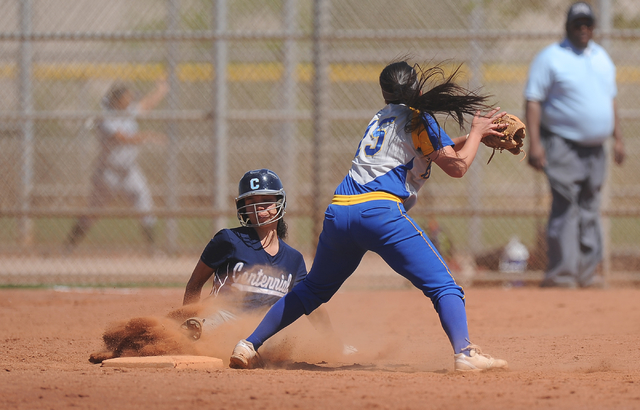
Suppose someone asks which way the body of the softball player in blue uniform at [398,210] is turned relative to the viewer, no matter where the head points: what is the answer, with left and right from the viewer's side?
facing away from the viewer and to the right of the viewer

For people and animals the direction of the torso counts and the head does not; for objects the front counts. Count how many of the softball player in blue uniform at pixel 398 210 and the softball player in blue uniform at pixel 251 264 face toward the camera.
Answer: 1

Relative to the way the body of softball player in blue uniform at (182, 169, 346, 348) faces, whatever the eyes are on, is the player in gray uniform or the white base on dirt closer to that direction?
the white base on dirt

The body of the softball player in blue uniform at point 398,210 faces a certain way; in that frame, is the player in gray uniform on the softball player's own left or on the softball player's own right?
on the softball player's own left

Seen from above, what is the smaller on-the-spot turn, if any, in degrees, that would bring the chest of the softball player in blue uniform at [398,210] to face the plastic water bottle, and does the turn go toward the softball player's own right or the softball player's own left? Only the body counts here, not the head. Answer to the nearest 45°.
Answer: approximately 45° to the softball player's own left

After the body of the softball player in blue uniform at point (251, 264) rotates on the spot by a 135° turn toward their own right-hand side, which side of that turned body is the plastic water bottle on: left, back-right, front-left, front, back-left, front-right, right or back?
right

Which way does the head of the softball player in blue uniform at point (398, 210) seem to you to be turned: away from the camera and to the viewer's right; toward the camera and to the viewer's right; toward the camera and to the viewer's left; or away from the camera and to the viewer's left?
away from the camera and to the viewer's right

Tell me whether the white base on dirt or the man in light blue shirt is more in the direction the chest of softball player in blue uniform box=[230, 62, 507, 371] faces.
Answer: the man in light blue shirt

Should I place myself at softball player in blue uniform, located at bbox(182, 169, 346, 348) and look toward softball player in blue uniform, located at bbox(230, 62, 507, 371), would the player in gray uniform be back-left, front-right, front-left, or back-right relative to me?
back-left

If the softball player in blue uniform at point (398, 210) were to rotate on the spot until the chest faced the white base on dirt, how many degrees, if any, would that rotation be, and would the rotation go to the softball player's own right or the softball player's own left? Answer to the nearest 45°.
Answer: approximately 135° to the softball player's own left

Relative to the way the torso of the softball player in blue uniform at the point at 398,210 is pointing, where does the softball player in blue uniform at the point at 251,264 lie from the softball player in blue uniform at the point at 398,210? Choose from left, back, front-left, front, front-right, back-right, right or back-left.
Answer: left

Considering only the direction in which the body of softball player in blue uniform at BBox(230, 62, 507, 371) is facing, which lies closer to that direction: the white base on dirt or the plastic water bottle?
the plastic water bottle

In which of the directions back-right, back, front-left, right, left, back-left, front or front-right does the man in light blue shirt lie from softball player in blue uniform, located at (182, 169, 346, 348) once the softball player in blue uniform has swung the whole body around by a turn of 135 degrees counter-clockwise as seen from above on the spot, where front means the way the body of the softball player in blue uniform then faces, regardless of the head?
front
